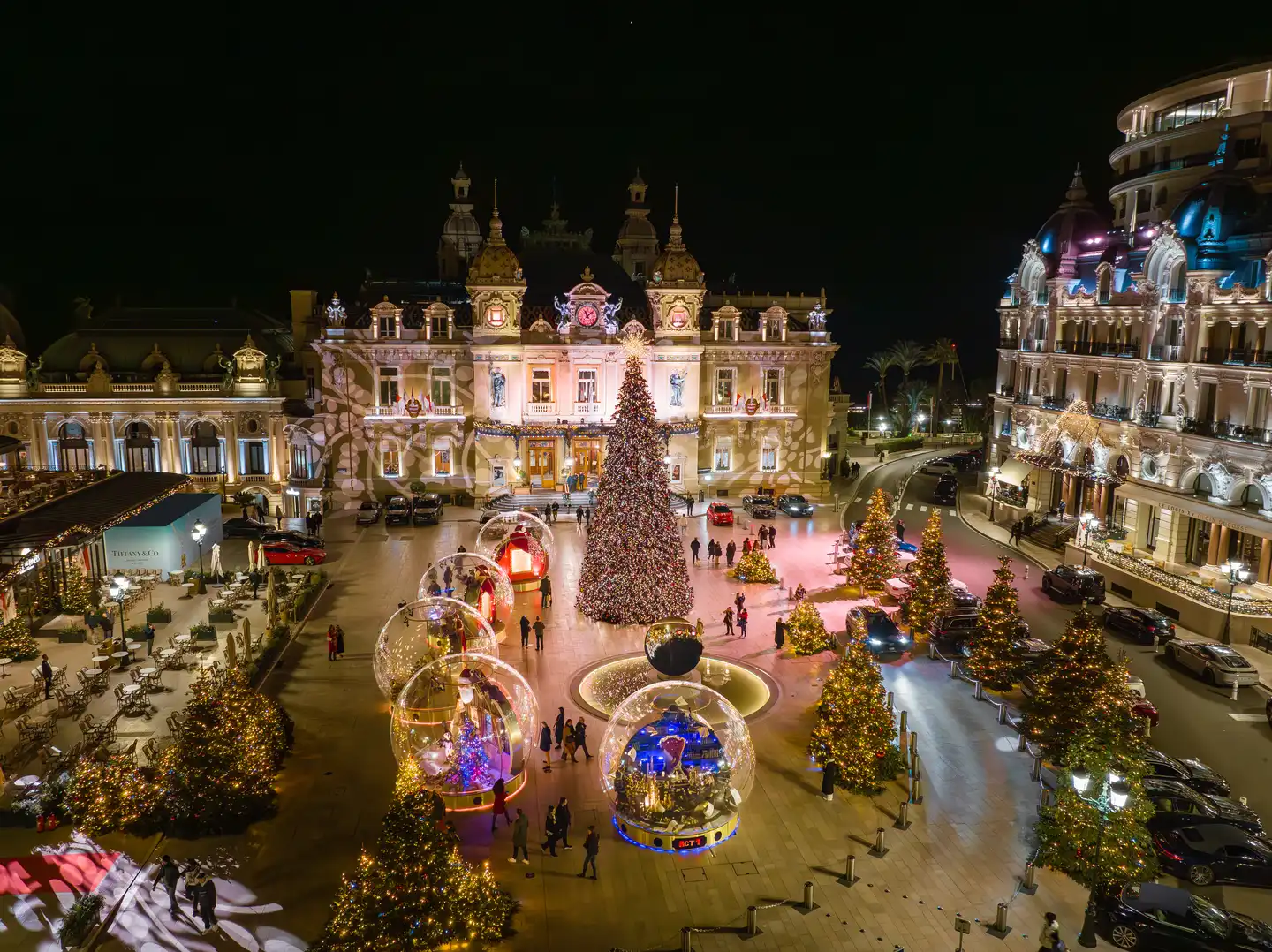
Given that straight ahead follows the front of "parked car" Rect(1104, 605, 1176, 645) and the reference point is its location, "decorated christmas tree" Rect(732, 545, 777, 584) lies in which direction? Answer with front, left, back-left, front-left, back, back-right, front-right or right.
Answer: front-left

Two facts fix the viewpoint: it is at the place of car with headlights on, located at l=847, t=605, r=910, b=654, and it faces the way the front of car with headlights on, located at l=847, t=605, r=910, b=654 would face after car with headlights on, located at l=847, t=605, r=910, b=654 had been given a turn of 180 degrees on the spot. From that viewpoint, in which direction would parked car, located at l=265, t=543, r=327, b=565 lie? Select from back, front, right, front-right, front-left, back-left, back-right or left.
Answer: front-left

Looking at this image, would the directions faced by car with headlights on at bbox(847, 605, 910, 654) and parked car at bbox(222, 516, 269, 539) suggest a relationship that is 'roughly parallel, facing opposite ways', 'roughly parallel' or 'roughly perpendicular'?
roughly perpendicular

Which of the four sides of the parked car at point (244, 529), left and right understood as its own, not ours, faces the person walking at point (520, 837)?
right

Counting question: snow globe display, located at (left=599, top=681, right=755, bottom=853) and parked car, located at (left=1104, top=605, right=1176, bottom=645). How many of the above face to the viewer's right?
0

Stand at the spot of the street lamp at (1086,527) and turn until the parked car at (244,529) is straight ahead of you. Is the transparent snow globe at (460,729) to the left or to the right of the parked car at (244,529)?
left
